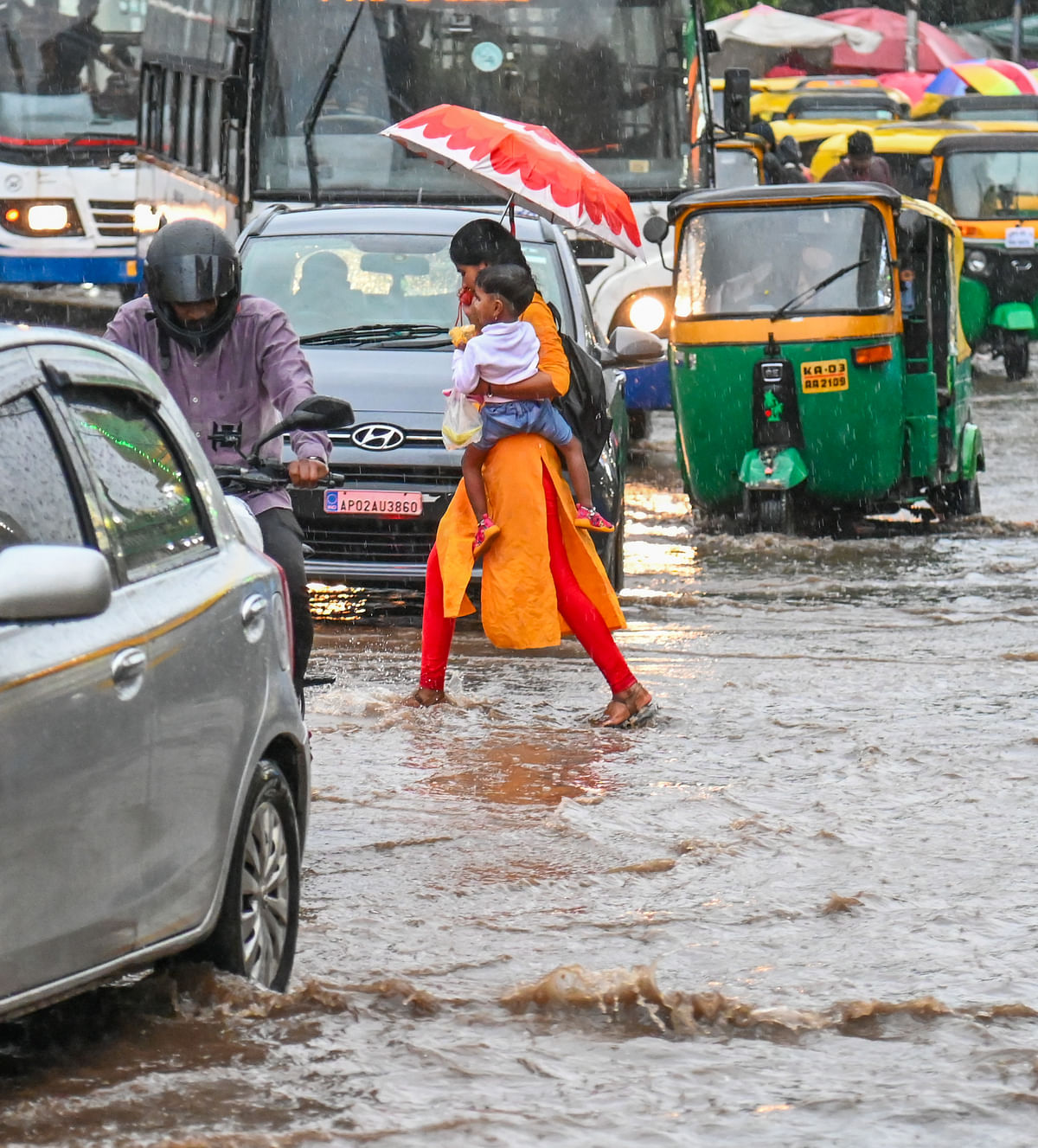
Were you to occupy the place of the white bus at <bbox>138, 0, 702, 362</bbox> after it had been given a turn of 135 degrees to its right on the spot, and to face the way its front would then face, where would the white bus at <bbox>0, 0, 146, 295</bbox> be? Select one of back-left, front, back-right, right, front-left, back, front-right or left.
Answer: front

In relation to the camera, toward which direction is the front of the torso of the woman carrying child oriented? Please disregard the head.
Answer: to the viewer's left

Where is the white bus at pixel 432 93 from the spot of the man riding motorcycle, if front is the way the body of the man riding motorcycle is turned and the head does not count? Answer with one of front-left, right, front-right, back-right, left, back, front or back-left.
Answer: back

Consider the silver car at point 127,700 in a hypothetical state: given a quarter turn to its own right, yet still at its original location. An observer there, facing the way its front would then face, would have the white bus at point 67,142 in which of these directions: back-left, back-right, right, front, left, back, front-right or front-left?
front-right

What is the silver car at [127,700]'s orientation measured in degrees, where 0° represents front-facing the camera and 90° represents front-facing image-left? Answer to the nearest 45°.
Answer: approximately 45°

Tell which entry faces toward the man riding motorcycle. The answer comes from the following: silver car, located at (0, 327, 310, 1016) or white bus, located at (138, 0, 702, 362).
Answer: the white bus

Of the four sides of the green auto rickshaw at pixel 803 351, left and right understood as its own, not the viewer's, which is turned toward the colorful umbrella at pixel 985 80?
back

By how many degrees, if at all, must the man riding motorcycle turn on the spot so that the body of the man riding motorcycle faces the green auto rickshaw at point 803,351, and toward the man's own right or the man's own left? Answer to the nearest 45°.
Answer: approximately 135° to the man's own left
